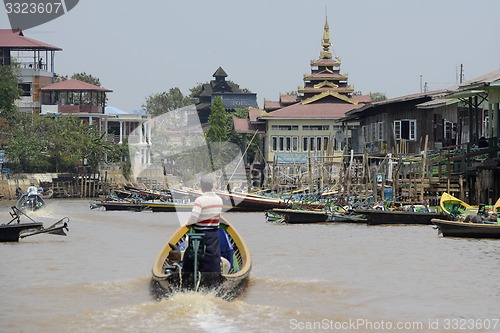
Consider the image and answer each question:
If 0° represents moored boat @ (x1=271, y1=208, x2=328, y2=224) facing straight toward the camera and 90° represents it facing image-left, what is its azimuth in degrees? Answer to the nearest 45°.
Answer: approximately 90°

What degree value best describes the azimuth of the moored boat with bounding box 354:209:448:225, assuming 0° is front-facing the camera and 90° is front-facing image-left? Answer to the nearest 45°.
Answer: approximately 90°

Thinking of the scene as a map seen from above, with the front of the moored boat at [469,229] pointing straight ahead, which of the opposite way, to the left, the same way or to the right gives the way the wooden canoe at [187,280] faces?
to the right

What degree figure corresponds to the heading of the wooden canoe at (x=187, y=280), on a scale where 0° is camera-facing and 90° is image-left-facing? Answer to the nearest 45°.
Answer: approximately 180°
